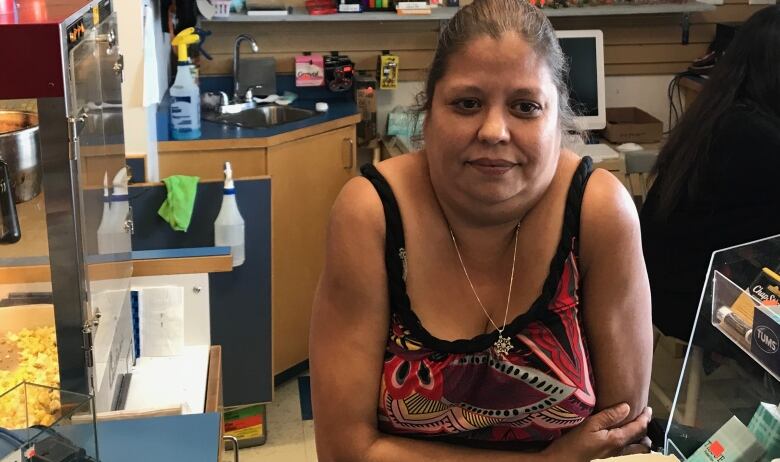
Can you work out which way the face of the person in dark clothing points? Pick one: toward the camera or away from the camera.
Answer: away from the camera

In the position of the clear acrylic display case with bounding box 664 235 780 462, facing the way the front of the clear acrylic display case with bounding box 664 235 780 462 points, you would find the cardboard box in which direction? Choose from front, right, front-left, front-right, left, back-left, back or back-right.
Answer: back-right

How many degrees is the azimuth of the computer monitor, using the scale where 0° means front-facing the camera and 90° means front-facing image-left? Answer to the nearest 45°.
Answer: approximately 0°

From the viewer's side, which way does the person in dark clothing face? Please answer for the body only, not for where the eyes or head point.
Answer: to the viewer's right

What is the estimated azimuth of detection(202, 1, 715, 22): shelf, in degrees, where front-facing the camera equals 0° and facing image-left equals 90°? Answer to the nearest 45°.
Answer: approximately 0°
